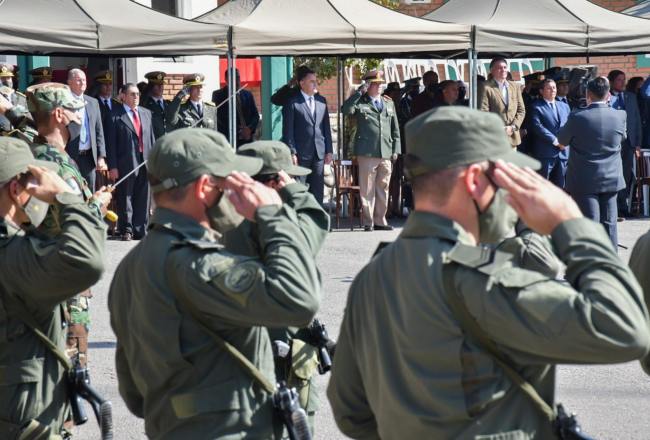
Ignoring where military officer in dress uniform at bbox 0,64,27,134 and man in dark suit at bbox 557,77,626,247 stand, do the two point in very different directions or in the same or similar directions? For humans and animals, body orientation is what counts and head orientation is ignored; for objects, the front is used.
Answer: very different directions

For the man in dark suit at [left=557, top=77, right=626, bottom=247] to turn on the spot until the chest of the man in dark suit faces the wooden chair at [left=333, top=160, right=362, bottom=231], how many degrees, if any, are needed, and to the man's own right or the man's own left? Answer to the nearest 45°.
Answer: approximately 45° to the man's own left

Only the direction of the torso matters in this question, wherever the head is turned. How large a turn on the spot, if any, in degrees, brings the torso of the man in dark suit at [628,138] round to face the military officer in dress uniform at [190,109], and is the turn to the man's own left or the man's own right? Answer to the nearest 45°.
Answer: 0° — they already face them

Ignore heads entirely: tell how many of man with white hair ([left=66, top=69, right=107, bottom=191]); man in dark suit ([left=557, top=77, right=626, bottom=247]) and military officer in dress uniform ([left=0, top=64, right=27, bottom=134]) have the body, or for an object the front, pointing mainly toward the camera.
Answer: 2

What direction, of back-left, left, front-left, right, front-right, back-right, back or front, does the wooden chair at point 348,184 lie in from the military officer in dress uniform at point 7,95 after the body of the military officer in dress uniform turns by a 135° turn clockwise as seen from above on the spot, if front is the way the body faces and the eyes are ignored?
right
